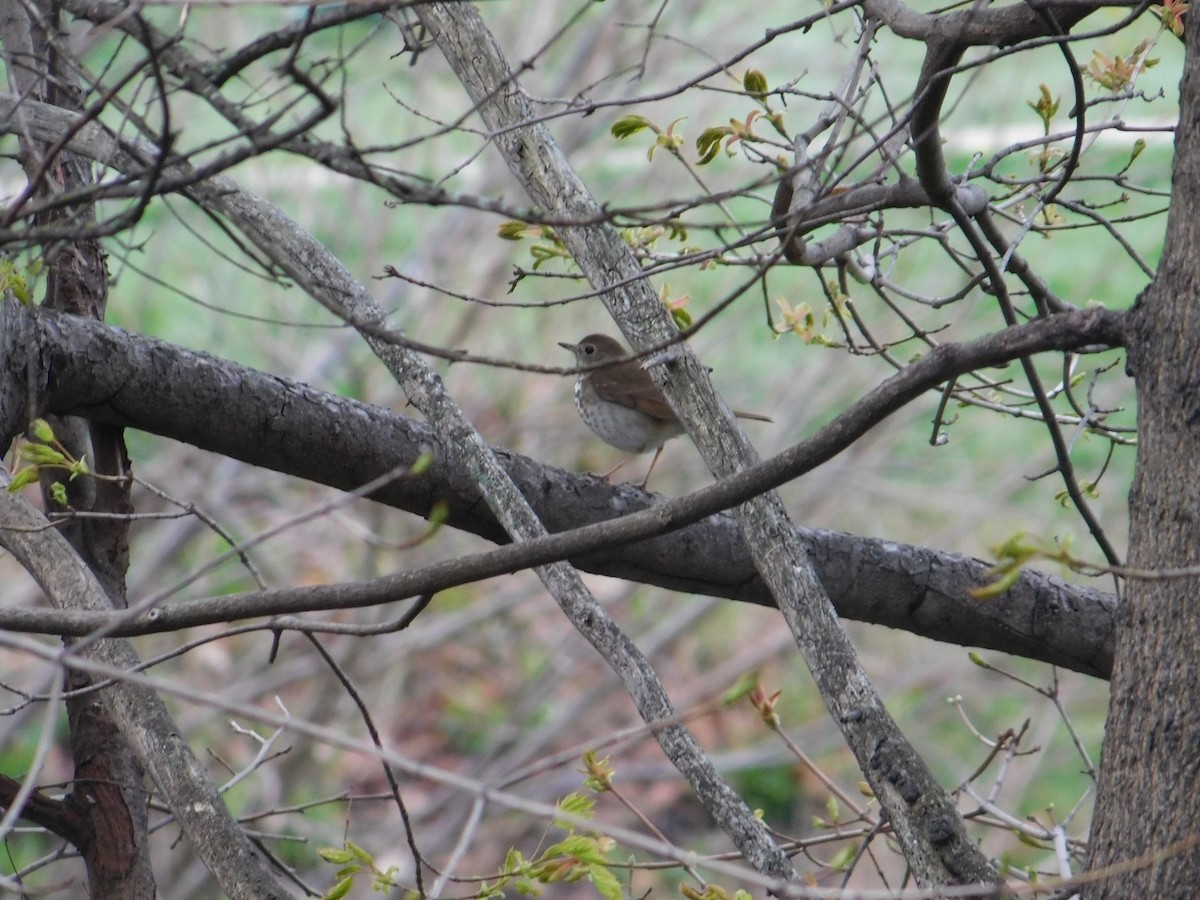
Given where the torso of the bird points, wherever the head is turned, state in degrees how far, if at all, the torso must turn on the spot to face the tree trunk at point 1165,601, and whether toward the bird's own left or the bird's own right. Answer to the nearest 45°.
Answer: approximately 90° to the bird's own left

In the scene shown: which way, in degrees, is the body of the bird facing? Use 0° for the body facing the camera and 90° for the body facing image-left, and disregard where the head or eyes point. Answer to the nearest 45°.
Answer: approximately 90°
